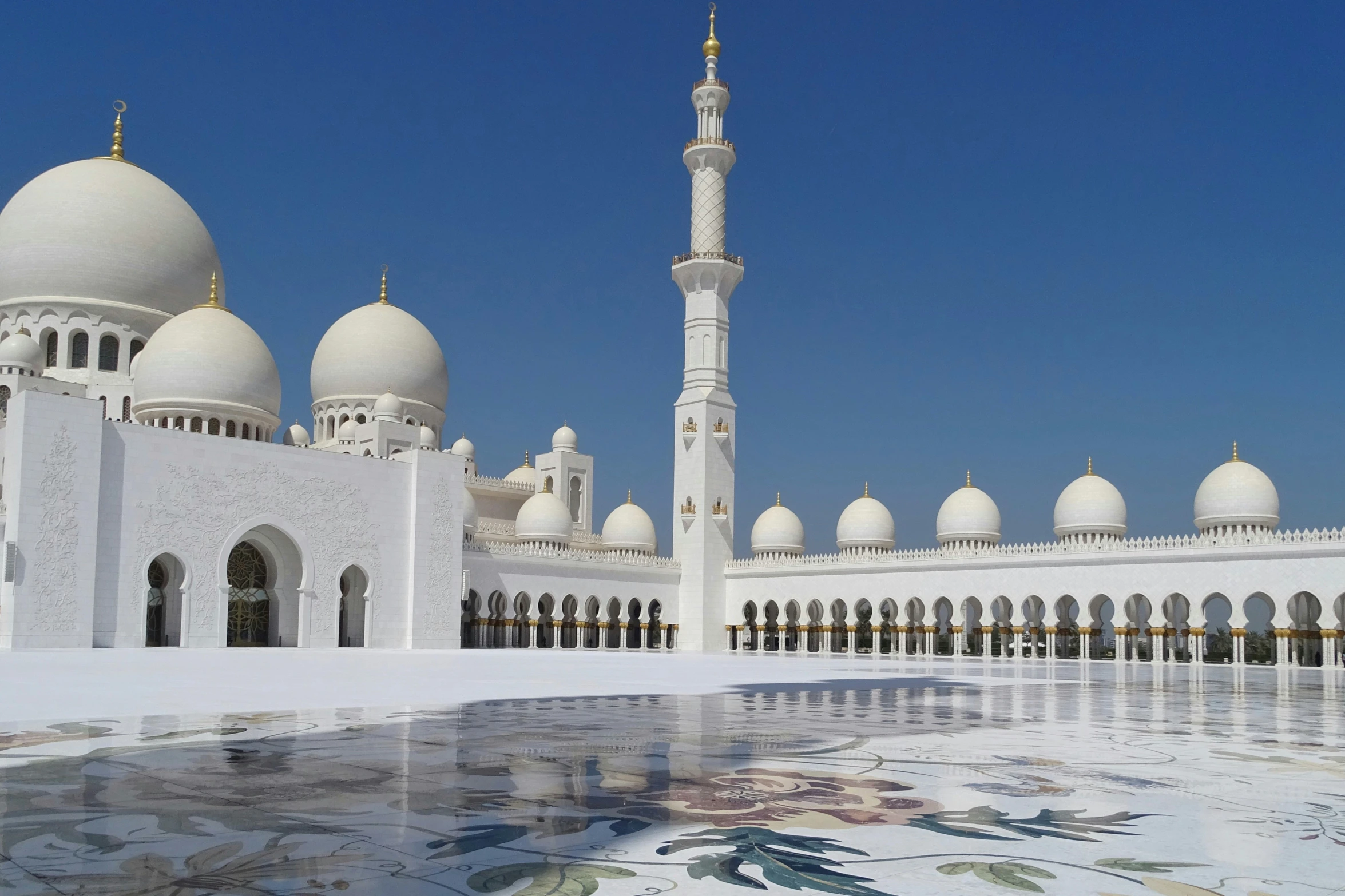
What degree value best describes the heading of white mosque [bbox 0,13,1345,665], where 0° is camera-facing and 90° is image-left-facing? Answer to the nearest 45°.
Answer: approximately 315°
